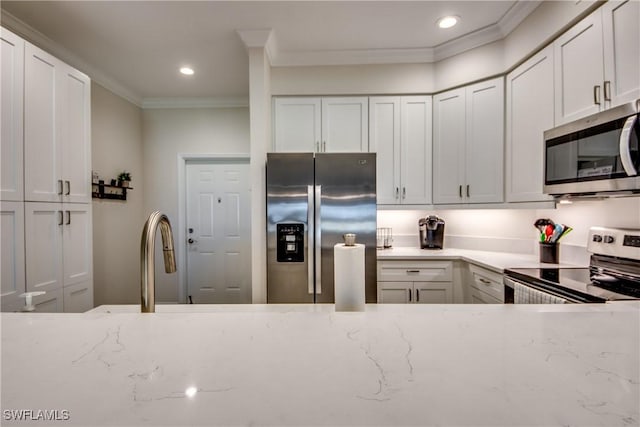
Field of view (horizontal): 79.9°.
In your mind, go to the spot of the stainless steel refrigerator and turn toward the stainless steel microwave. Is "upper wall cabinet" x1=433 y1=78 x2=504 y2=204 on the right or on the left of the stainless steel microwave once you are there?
left

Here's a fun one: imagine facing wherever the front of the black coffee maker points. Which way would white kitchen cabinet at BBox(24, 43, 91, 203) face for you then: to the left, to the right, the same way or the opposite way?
to the left

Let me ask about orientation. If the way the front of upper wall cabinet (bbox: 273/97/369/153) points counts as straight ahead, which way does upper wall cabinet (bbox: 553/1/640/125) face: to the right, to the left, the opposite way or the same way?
to the right

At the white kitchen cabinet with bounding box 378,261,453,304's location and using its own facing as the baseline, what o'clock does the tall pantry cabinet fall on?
The tall pantry cabinet is roughly at 2 o'clock from the white kitchen cabinet.

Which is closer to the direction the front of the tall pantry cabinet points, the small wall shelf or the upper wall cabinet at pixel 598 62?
the upper wall cabinet

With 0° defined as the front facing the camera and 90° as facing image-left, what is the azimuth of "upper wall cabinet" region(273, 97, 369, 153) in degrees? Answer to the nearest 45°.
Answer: approximately 0°

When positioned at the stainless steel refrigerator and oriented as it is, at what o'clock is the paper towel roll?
The paper towel roll is roughly at 12 o'clock from the stainless steel refrigerator.

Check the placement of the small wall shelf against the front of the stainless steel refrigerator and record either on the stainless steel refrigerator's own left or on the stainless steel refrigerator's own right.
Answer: on the stainless steel refrigerator's own right

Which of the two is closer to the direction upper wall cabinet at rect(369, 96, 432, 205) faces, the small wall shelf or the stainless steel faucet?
the stainless steel faucet

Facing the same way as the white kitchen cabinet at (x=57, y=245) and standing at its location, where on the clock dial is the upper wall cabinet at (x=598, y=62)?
The upper wall cabinet is roughly at 12 o'clock from the white kitchen cabinet.

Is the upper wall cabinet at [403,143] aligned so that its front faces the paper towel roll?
yes
